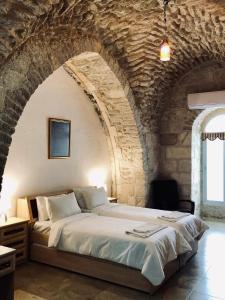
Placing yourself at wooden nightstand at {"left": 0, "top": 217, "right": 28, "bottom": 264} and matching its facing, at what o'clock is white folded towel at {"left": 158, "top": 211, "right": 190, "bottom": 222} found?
The white folded towel is roughly at 11 o'clock from the wooden nightstand.

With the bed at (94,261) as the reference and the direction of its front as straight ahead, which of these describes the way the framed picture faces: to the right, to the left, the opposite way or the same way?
the same way

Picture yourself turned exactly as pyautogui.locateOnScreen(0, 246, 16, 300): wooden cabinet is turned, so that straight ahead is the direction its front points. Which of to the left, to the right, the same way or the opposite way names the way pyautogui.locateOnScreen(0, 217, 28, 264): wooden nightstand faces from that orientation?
the same way

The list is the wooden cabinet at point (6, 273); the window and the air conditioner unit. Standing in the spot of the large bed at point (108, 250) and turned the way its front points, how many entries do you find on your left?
2

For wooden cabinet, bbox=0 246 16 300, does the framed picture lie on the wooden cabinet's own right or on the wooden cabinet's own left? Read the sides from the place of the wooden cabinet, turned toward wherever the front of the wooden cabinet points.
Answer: on the wooden cabinet's own left

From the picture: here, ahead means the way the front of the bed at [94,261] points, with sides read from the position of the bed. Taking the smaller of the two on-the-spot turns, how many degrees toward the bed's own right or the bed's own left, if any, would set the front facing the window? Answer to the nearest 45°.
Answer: approximately 90° to the bed's own left

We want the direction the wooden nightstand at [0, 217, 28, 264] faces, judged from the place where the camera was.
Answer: facing the viewer and to the right of the viewer

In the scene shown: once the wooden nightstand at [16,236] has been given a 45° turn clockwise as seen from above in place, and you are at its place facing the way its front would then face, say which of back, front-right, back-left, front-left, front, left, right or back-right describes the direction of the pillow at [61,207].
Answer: left

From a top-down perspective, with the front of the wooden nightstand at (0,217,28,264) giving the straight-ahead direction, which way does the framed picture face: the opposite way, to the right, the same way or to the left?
the same way

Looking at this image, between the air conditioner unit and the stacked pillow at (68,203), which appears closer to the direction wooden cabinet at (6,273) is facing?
the air conditioner unit

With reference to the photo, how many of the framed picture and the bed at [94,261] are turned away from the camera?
0

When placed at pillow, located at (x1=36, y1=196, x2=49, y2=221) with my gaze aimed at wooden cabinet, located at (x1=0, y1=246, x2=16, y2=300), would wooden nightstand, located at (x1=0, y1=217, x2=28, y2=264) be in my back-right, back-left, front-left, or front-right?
front-right

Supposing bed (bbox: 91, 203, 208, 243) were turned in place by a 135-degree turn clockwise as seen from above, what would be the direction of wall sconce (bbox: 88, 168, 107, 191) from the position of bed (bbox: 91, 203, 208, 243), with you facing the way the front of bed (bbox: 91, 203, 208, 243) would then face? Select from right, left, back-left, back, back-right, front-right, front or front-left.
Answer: front-right

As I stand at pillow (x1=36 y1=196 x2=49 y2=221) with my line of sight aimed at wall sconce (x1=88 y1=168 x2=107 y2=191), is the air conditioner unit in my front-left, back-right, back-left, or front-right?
front-right
